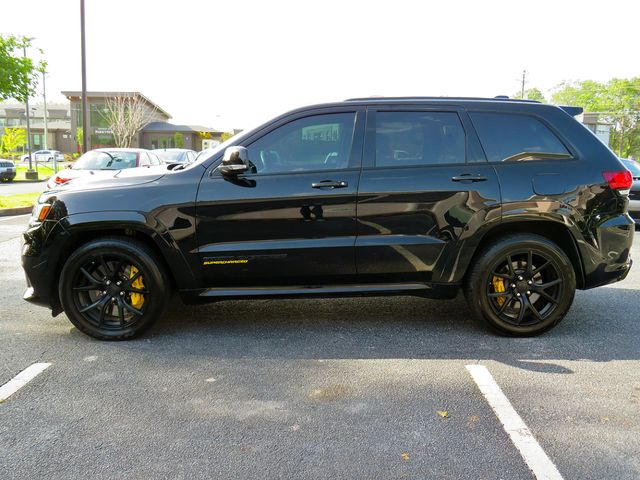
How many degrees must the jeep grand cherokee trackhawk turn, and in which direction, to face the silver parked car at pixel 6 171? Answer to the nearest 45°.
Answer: approximately 45° to its right

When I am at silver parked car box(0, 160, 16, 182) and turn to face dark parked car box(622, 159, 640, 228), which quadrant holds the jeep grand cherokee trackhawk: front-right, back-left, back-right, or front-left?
front-right

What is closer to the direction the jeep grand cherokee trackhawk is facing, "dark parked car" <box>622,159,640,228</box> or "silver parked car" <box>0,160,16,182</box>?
the silver parked car

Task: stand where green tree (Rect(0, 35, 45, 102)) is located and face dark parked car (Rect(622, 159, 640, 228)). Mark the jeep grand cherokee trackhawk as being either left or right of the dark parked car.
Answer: right

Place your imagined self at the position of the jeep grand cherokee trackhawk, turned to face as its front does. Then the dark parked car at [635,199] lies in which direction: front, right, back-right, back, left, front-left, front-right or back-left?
back-right

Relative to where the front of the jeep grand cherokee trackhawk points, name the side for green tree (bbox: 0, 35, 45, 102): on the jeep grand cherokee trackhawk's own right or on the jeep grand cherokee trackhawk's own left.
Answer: on the jeep grand cherokee trackhawk's own right

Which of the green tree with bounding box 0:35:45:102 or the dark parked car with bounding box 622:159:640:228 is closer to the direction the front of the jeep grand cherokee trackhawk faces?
the green tree

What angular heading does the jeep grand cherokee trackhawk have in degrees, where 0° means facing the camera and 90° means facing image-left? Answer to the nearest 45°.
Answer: approximately 90°
